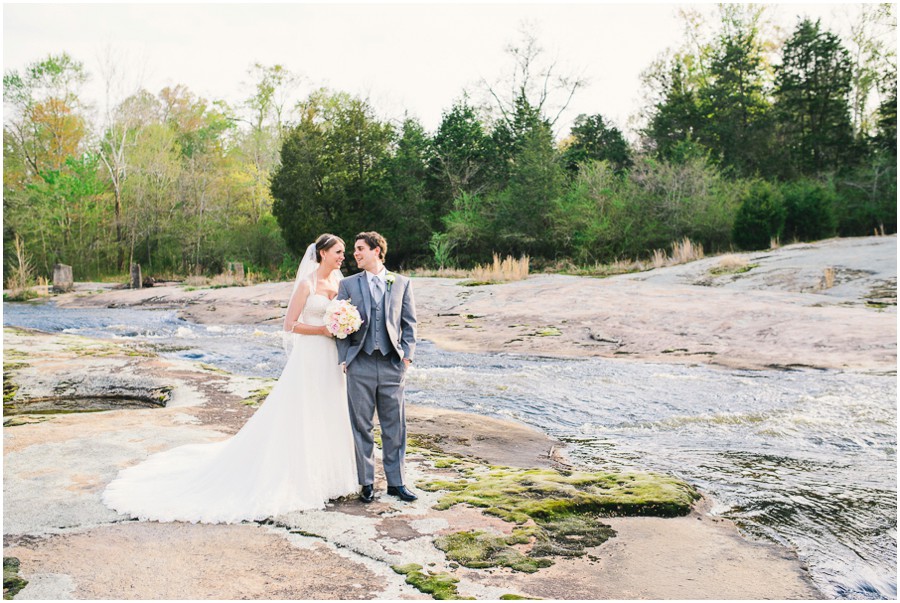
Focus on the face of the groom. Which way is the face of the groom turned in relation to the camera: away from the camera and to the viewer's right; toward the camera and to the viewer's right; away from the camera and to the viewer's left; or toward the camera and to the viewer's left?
toward the camera and to the viewer's left

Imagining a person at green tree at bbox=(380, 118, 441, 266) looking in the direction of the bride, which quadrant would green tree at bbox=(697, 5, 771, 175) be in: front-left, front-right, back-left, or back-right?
back-left

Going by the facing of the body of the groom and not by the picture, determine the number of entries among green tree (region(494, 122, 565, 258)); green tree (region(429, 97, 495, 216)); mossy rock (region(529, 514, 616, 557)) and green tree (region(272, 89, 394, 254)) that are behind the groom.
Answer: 3

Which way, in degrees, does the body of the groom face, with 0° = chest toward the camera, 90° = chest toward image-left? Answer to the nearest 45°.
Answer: approximately 0°

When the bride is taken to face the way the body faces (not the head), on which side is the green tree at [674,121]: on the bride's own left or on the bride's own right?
on the bride's own left

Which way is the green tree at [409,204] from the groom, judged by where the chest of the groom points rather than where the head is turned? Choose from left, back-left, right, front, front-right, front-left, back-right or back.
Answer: back

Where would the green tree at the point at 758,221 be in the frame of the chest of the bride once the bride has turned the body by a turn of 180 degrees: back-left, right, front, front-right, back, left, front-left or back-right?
right

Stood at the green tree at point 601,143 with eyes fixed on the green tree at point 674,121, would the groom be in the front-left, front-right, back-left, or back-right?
back-right

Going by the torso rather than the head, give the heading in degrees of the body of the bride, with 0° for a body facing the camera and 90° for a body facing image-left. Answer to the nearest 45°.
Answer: approximately 315°

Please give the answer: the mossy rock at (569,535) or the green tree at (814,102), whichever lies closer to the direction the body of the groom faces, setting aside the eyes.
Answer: the mossy rock

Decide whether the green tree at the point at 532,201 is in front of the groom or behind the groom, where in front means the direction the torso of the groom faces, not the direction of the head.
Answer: behind

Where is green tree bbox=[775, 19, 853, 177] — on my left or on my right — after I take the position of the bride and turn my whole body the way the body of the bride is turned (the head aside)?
on my left
